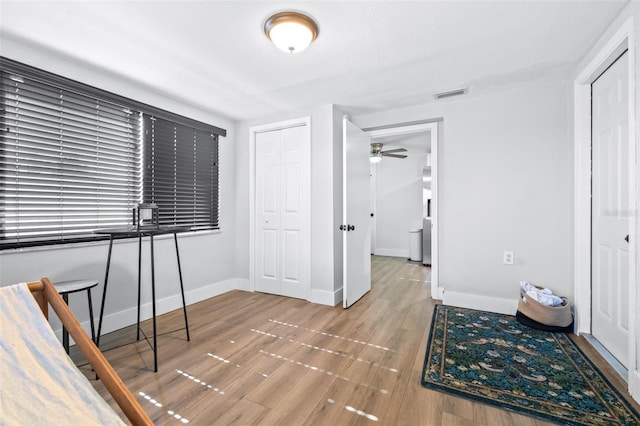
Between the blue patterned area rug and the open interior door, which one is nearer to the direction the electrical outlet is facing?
the blue patterned area rug

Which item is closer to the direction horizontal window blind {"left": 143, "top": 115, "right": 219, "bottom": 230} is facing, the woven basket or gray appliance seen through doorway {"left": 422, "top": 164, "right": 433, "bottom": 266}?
the woven basket

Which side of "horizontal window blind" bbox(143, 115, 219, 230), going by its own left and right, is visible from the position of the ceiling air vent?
front

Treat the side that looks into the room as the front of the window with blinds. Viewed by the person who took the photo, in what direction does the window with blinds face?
facing the viewer and to the right of the viewer

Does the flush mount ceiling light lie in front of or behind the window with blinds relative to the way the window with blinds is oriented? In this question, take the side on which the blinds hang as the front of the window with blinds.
in front

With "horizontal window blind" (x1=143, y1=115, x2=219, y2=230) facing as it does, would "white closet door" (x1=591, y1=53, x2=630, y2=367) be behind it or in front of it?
in front

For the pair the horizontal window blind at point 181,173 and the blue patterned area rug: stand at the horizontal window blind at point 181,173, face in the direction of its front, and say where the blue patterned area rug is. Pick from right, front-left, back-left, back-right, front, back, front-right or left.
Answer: front

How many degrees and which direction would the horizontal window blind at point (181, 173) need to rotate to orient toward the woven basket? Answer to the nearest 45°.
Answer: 0° — it already faces it

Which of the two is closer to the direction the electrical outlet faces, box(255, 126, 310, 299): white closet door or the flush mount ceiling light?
the flush mount ceiling light

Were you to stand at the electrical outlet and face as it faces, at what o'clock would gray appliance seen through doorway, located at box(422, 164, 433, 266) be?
The gray appliance seen through doorway is roughly at 5 o'clock from the electrical outlet.

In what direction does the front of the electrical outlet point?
toward the camera

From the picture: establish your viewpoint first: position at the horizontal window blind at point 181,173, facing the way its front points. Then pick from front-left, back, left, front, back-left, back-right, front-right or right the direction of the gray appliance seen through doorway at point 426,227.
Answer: front-left

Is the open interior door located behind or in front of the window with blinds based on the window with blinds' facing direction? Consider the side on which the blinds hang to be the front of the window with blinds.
in front

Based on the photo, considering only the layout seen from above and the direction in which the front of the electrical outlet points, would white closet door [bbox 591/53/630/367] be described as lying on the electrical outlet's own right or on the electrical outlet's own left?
on the electrical outlet's own left
